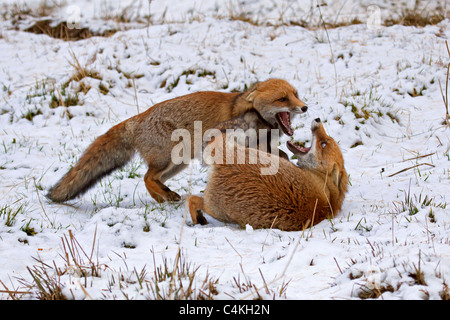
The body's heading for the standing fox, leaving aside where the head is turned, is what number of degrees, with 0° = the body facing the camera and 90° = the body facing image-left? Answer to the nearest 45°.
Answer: approximately 270°

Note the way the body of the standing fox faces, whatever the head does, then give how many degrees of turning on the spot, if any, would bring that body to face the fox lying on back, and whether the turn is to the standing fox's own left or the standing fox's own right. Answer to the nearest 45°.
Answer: approximately 45° to the standing fox's own right
